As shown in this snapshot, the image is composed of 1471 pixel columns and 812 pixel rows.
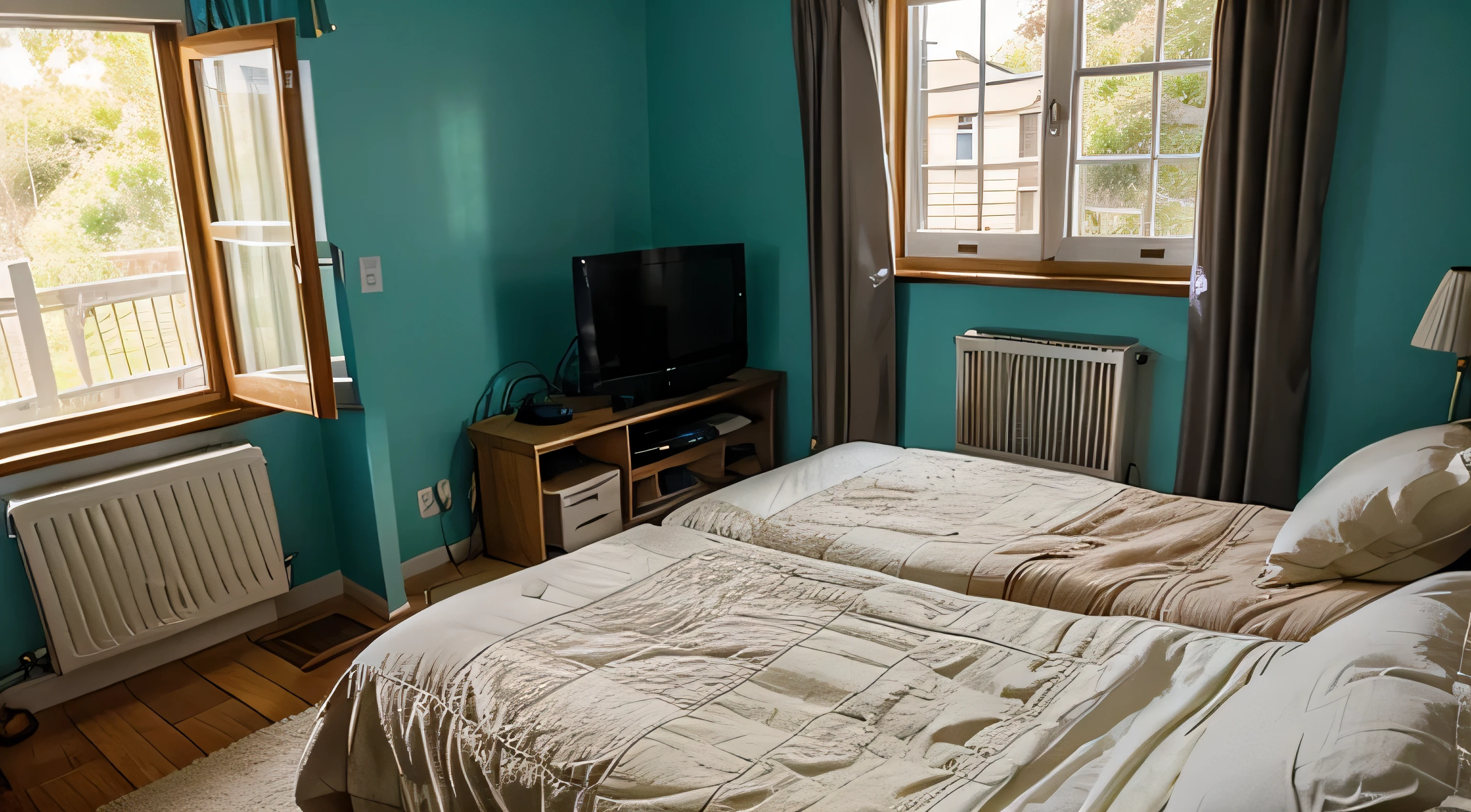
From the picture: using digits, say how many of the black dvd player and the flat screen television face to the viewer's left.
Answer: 0

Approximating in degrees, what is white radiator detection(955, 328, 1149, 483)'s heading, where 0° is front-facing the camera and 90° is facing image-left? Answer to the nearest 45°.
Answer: approximately 45°

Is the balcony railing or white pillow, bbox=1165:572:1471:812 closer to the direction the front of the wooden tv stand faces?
the white pillow

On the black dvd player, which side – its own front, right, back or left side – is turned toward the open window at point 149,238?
right

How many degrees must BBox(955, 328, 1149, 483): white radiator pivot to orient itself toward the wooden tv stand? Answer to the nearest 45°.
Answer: approximately 45° to its right

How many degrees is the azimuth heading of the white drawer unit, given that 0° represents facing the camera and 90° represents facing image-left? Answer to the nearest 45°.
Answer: approximately 315°

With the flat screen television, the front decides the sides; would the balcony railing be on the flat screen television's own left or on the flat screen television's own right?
on the flat screen television's own right

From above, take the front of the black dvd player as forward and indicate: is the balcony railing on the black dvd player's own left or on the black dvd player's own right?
on the black dvd player's own right

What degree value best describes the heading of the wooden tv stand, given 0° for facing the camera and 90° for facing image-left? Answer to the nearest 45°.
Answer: approximately 315°

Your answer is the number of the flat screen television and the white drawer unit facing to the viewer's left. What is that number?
0
